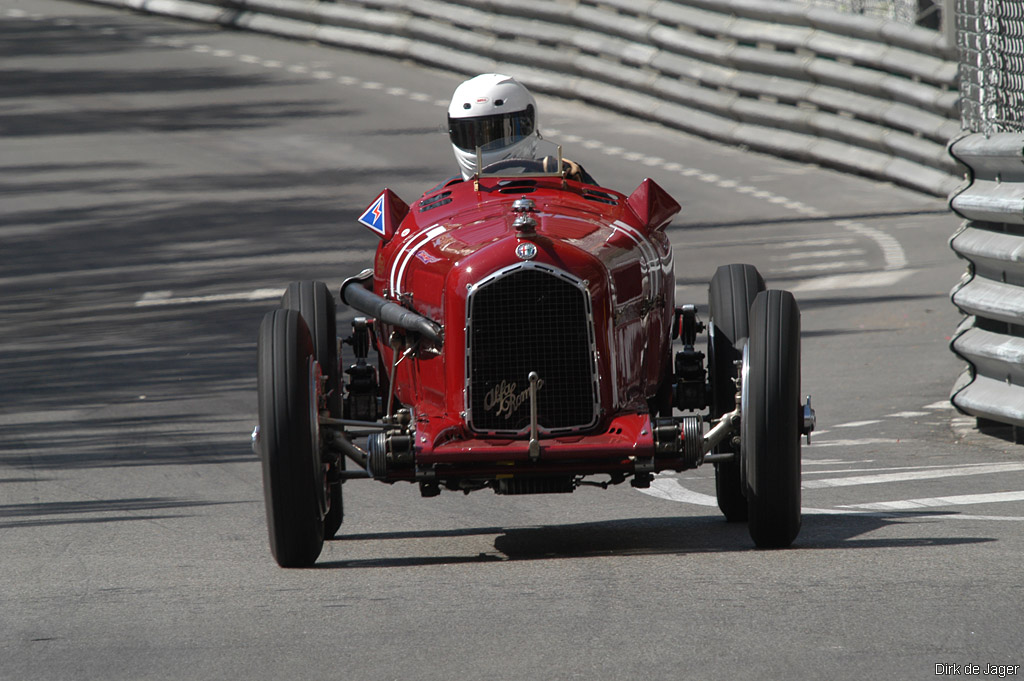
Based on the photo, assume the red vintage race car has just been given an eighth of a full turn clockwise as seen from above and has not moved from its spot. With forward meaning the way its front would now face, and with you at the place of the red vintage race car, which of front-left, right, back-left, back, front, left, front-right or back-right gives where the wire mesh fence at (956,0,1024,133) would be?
back

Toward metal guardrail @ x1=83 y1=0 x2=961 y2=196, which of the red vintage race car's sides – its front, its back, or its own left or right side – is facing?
back

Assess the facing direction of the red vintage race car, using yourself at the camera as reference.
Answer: facing the viewer

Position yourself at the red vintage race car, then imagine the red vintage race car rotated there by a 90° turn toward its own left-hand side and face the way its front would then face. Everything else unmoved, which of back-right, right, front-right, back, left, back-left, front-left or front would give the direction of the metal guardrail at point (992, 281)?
front-left

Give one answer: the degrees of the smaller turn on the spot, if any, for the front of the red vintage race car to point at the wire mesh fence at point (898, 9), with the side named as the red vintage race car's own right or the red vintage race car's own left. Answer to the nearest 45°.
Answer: approximately 180°
